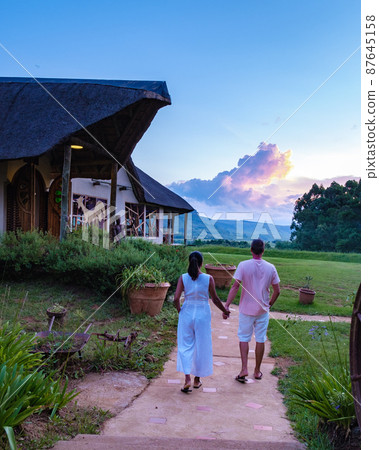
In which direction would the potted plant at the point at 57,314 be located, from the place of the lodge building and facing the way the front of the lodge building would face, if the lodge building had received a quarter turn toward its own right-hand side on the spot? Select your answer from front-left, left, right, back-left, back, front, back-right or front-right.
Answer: front-left

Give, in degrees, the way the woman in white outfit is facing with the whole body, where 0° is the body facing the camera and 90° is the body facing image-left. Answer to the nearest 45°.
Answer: approximately 180°

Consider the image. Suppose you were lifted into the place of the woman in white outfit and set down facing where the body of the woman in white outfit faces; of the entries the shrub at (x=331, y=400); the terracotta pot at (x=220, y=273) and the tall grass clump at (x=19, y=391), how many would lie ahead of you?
1

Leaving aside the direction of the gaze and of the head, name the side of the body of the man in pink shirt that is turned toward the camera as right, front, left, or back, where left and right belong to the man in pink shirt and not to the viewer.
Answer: back

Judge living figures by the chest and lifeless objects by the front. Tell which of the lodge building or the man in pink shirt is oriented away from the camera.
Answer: the man in pink shirt

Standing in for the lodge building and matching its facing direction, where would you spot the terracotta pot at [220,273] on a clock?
The terracotta pot is roughly at 11 o'clock from the lodge building.

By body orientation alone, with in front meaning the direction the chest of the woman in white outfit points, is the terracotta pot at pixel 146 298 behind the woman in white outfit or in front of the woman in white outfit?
in front

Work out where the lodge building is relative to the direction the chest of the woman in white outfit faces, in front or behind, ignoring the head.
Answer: in front

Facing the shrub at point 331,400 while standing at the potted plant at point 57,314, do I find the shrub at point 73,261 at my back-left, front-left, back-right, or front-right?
back-left

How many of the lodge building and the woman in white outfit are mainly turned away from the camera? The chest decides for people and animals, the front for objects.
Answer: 1

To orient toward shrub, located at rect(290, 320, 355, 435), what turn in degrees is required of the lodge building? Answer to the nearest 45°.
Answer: approximately 45° to its right

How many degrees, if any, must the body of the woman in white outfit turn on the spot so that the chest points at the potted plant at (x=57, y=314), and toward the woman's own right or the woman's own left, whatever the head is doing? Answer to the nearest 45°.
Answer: approximately 45° to the woman's own left

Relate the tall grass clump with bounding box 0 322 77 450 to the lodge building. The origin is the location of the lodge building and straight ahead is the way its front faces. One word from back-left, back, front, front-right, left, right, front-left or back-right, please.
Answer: front-right

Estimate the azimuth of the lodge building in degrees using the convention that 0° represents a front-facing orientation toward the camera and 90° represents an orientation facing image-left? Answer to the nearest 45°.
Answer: approximately 315°

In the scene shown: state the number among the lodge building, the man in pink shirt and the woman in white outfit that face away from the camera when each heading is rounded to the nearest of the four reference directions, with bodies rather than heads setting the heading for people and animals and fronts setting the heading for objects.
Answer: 2
